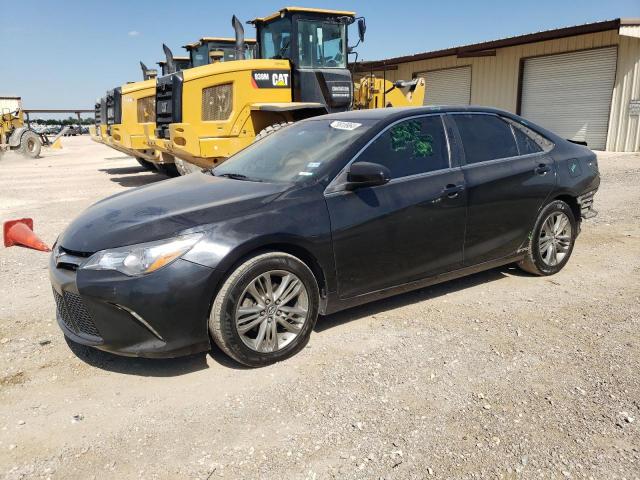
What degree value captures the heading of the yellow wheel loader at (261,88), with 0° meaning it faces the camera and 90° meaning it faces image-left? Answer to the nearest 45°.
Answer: approximately 225°

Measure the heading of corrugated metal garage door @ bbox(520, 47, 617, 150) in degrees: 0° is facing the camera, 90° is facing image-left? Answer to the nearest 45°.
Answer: approximately 45°

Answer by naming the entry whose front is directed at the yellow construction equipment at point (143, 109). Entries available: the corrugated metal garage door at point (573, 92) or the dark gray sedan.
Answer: the corrugated metal garage door

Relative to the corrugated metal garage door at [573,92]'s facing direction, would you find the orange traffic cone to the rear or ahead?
ahead

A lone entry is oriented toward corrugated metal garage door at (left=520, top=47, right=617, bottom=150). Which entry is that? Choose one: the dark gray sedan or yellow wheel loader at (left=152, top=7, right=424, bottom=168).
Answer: the yellow wheel loader

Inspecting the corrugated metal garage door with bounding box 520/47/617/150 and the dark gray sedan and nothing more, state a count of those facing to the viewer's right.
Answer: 0

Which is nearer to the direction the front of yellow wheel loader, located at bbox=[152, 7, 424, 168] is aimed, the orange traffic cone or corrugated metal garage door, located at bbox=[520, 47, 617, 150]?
the corrugated metal garage door

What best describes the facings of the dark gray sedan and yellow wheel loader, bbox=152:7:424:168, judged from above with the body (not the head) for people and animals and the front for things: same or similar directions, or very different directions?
very different directions

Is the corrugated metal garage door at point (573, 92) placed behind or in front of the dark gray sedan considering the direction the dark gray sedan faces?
behind

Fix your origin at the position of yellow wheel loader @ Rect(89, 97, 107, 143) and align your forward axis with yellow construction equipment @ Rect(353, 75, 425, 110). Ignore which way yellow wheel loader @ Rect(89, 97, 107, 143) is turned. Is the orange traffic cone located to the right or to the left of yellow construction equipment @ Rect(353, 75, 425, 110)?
right
